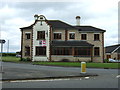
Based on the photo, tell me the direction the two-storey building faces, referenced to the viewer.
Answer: facing the viewer
